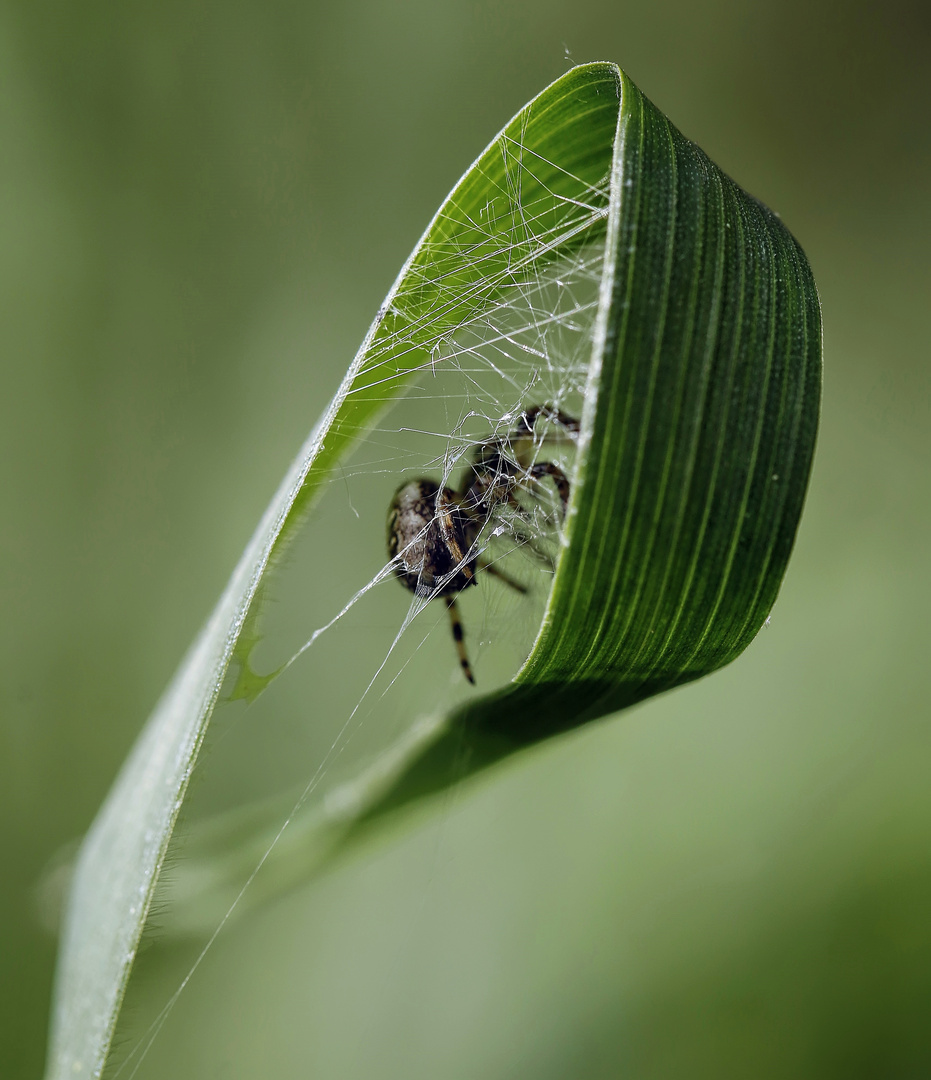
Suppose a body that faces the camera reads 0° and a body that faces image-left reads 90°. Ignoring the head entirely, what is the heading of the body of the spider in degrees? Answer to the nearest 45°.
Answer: approximately 270°
